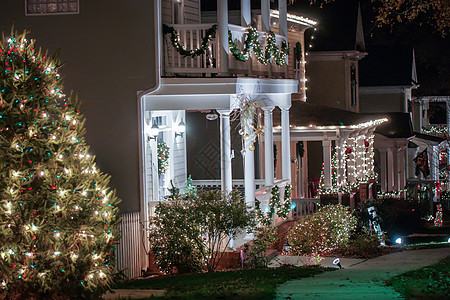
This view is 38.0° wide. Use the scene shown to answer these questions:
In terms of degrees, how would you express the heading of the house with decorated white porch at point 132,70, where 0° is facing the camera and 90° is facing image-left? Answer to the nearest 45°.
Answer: approximately 315°

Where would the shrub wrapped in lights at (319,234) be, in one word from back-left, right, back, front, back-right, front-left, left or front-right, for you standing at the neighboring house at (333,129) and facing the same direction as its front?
front-right

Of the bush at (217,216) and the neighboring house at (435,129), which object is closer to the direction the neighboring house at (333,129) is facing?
the bush

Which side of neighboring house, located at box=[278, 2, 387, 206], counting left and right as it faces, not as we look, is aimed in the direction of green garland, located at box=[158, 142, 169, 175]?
right

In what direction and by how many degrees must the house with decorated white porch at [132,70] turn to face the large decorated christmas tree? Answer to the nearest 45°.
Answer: approximately 45° to its right

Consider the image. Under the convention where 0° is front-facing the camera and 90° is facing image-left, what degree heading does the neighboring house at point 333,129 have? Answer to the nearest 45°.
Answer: approximately 315°

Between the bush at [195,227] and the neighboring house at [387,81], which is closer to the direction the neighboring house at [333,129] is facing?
the bush

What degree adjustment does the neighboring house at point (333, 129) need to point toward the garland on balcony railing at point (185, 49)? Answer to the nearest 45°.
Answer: approximately 45° to its right

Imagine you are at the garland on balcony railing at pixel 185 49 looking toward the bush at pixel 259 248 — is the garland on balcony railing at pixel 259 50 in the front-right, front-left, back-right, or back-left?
front-left

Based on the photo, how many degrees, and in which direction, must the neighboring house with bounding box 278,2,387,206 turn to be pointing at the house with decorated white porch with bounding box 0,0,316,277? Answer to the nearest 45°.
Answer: approximately 45° to its right

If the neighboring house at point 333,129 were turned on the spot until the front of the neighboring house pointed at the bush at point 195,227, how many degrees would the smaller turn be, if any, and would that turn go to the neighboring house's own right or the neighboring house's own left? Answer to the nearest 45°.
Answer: approximately 45° to the neighboring house's own right

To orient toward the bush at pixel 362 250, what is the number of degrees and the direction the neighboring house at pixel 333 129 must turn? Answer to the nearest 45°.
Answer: approximately 45° to its right

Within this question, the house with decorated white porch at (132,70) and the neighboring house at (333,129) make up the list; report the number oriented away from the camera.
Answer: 0

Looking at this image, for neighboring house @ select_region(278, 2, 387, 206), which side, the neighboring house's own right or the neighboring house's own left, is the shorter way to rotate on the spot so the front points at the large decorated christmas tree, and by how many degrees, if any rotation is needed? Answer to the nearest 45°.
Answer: approximately 45° to the neighboring house's own right
